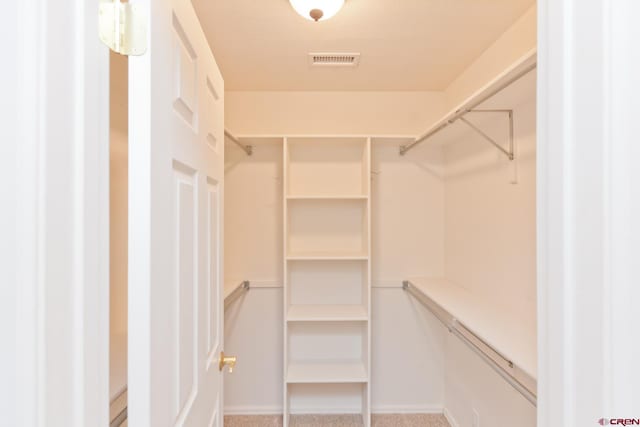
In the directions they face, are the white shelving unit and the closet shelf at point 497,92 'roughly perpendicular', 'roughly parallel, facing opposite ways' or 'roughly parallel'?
roughly perpendicular

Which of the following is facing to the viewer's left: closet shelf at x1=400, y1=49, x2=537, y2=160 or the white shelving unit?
the closet shelf

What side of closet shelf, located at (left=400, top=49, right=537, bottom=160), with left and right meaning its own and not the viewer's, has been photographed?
left

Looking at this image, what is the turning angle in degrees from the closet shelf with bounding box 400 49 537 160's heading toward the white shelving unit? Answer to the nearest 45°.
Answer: approximately 45° to its right
